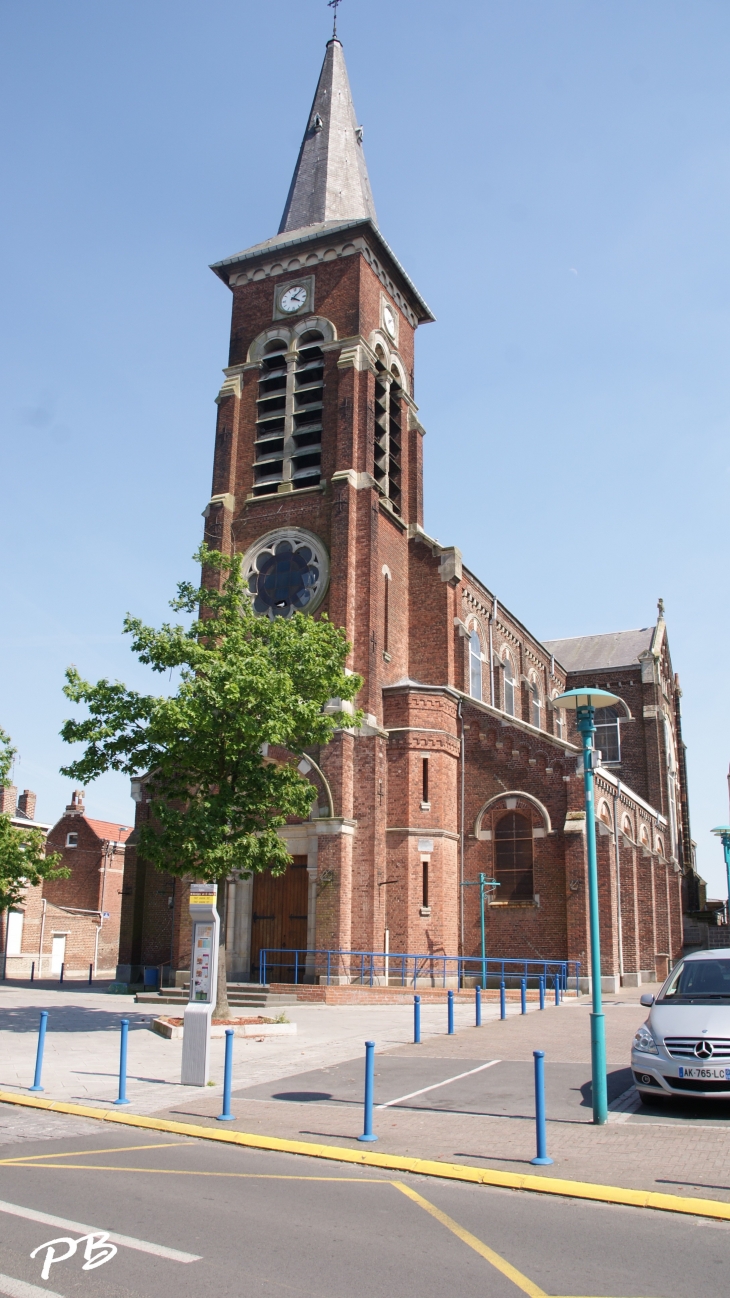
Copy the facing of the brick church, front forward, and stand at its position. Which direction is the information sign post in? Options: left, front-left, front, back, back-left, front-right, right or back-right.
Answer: front-left

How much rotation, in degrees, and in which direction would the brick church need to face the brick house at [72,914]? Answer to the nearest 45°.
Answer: approximately 90° to its right

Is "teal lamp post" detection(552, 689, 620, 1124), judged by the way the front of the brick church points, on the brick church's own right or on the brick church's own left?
on the brick church's own left

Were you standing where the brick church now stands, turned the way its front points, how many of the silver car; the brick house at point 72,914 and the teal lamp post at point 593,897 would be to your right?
1

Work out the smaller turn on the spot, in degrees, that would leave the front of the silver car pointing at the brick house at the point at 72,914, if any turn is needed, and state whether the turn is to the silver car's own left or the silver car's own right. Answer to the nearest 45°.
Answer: approximately 135° to the silver car's own right

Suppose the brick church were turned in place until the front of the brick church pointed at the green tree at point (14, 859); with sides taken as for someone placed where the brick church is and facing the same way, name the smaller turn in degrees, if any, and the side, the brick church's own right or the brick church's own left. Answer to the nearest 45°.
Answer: approximately 45° to the brick church's own right

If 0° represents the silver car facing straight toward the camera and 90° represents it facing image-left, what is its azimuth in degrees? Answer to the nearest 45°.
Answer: approximately 0°

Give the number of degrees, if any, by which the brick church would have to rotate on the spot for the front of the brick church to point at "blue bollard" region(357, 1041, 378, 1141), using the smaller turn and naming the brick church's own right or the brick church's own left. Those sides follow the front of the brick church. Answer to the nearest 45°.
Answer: approximately 45° to the brick church's own left

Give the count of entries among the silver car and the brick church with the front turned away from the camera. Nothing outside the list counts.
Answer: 0

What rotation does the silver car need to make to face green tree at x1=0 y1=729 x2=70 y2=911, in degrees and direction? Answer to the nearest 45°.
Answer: approximately 135° to its right

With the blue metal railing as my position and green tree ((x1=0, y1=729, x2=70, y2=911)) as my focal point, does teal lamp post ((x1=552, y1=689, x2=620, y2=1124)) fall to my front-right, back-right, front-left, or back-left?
back-left

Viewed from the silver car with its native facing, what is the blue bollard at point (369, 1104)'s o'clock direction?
The blue bollard is roughly at 2 o'clock from the silver car.
